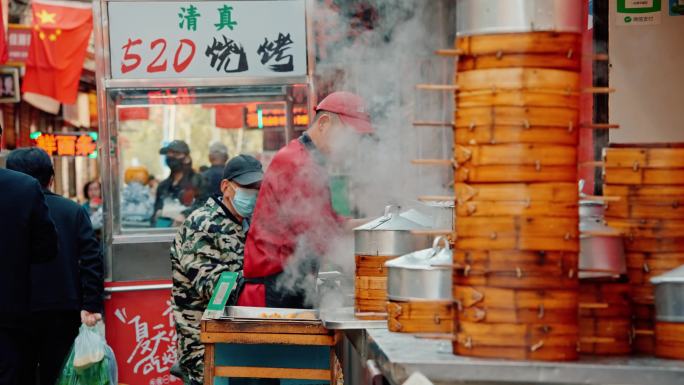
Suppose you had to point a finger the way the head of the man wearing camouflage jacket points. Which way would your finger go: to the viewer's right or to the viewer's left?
to the viewer's right

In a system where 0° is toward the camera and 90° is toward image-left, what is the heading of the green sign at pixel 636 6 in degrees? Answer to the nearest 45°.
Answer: approximately 0°

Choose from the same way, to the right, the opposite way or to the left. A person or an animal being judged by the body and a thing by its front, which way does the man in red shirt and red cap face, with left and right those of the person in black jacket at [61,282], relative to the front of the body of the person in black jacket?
to the right

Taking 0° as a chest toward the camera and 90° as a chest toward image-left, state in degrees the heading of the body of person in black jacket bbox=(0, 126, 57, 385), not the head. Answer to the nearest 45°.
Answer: approximately 180°

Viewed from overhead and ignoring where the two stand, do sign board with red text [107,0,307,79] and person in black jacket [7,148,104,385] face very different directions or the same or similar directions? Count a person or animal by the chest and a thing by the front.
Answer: very different directions

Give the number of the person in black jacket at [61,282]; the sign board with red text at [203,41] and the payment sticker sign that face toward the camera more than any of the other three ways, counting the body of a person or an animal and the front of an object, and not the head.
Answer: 2

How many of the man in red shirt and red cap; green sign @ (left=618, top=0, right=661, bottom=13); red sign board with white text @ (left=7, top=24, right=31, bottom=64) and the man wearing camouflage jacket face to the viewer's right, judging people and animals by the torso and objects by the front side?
2
